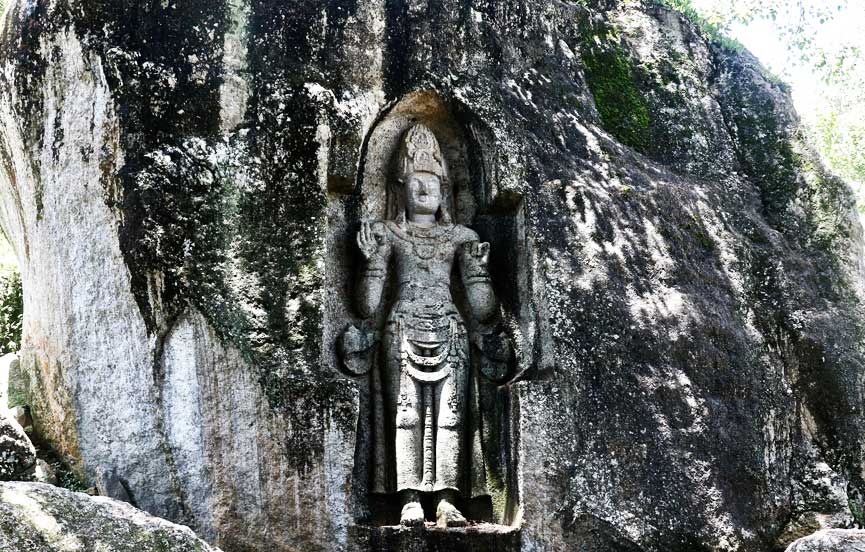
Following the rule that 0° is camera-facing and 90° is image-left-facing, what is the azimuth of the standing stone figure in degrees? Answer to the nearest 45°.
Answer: approximately 0°
